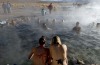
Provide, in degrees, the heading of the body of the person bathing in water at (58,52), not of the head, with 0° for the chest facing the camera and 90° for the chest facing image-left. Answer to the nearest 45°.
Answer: approximately 180°

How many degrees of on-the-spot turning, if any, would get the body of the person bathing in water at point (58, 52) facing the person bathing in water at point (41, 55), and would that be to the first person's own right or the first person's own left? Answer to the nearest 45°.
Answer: approximately 90° to the first person's own left
